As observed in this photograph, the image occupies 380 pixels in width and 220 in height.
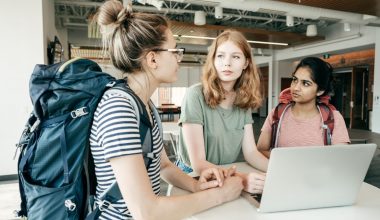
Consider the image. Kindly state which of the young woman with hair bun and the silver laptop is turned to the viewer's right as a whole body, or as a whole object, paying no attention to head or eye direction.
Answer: the young woman with hair bun

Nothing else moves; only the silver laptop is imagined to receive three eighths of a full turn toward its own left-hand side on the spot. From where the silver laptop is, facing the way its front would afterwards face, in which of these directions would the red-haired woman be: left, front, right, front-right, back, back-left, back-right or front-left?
back-right

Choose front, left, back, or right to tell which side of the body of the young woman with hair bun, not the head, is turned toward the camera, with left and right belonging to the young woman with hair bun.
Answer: right

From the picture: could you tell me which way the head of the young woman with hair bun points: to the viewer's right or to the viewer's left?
to the viewer's right

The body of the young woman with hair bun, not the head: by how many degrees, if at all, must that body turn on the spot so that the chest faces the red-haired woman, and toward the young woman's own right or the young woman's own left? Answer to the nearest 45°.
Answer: approximately 45° to the young woman's own left

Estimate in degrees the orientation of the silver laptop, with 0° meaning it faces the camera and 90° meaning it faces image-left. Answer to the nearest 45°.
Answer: approximately 135°
